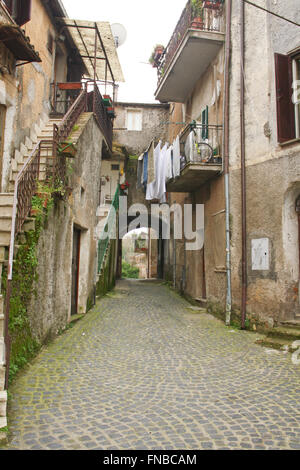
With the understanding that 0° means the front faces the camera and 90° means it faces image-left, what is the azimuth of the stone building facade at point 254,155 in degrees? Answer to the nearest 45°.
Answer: approximately 45°

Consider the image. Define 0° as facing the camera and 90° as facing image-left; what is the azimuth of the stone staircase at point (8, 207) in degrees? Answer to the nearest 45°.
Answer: approximately 0°

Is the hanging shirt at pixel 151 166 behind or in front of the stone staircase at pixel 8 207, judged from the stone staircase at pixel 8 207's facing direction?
behind

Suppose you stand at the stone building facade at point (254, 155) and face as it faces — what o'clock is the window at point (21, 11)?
The window is roughly at 1 o'clock from the stone building facade.

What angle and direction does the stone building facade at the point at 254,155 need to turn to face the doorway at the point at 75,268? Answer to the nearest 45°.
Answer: approximately 45° to its right

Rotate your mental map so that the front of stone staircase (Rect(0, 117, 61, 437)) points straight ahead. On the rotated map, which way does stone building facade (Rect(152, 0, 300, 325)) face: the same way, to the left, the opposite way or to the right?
to the right

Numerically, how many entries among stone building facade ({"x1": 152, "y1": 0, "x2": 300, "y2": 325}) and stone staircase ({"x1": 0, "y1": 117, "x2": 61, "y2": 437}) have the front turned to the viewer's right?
0

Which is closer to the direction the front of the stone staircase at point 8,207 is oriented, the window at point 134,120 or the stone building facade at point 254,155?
the stone building facade
